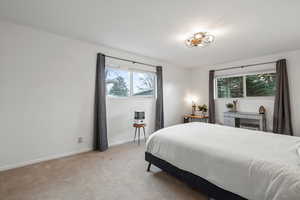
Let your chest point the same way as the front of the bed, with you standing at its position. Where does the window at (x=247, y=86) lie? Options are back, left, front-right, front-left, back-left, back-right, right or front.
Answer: front-right

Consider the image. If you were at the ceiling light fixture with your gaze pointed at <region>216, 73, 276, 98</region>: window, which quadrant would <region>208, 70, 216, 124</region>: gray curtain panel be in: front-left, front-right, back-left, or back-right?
front-left

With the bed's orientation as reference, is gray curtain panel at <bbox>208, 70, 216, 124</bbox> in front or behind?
in front

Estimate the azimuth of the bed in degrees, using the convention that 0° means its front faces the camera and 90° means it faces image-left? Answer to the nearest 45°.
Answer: approximately 135°

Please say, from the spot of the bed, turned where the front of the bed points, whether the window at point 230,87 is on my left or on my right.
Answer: on my right

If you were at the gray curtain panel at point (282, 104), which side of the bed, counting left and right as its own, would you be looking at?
right

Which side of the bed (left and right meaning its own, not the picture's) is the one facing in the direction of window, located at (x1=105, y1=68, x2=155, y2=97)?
front

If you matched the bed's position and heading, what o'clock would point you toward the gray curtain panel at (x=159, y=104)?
The gray curtain panel is roughly at 12 o'clock from the bed.

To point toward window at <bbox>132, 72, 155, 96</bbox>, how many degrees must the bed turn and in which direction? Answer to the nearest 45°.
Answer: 0° — it already faces it
